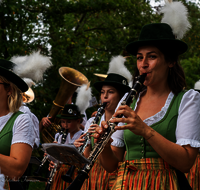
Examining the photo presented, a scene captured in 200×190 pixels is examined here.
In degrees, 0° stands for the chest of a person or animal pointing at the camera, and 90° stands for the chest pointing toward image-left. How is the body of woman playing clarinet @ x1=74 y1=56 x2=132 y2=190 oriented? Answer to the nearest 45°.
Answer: approximately 45°

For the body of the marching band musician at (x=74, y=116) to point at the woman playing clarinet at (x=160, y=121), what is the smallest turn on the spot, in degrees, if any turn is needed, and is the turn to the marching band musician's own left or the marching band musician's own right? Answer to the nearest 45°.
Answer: approximately 45° to the marching band musician's own left

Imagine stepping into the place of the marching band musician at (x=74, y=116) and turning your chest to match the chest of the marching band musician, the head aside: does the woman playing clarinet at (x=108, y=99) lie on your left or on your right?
on your left

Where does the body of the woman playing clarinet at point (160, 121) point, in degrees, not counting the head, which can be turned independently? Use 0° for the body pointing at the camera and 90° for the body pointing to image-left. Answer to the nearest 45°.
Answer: approximately 45°

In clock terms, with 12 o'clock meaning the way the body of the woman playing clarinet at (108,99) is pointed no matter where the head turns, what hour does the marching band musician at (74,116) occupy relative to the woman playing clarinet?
The marching band musician is roughly at 4 o'clock from the woman playing clarinet.

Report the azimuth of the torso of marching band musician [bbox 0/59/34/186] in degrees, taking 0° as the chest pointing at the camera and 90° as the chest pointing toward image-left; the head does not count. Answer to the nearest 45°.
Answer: approximately 45°

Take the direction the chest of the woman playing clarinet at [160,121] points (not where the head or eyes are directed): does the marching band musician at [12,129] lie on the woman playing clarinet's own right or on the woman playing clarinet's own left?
on the woman playing clarinet's own right

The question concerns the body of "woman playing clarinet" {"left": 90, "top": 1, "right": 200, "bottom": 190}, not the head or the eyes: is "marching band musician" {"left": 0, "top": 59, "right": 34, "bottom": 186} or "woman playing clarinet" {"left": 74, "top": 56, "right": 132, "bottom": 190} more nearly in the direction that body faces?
the marching band musician
